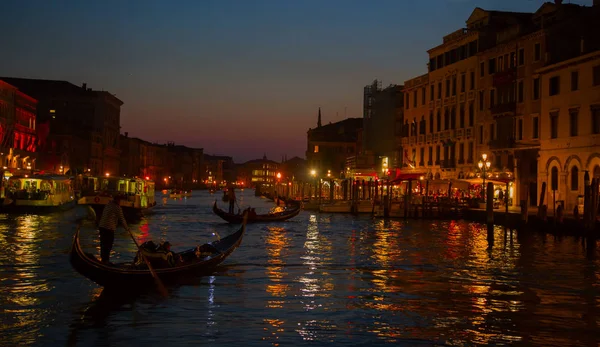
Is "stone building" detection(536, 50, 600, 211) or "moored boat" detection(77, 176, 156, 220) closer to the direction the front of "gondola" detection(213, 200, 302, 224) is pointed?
the stone building

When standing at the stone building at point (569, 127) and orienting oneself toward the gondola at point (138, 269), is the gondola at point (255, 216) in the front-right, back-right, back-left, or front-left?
front-right

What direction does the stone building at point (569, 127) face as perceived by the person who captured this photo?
facing the viewer and to the left of the viewer

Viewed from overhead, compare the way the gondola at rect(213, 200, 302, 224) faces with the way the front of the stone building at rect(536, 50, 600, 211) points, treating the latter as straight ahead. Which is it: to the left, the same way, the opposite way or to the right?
the opposite way

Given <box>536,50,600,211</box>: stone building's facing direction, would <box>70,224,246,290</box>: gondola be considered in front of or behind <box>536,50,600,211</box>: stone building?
in front

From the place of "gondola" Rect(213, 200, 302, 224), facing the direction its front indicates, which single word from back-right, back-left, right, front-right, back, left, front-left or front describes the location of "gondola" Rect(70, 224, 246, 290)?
right

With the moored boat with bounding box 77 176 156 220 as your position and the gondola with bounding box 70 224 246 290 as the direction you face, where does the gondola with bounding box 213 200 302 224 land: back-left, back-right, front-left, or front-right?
front-left

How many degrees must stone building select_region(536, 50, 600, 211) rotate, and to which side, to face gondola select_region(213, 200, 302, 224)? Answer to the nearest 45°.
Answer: approximately 45° to its right

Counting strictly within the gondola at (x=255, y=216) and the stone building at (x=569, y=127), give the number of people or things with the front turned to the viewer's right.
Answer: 1

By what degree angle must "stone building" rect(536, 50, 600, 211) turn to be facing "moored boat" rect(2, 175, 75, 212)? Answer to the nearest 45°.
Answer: approximately 45° to its right

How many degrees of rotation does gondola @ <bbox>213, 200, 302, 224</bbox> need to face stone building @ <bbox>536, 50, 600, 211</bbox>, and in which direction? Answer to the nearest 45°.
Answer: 0° — it already faces it

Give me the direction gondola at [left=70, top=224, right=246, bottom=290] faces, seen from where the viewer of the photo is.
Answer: facing away from the viewer and to the right of the viewer

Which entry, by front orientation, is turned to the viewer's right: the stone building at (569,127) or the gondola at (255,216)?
the gondola

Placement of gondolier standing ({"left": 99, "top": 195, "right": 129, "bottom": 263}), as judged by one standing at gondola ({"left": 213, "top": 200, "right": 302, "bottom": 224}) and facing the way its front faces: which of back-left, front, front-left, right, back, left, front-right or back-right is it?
right

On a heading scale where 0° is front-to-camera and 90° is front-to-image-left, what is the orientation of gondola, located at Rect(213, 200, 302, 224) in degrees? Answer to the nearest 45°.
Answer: approximately 270°
